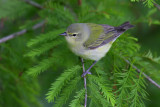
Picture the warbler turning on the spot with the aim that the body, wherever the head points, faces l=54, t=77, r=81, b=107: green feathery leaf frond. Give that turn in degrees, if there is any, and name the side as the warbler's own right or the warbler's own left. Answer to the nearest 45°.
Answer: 0° — it already faces it

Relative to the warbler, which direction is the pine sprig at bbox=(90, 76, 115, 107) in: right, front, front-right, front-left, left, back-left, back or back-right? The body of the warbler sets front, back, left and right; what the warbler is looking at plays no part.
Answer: left

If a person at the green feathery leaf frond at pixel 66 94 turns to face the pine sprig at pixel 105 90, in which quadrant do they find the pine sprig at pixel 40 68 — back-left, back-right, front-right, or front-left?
back-left

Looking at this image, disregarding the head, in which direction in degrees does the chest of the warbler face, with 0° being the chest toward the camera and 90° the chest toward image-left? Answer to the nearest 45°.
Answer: approximately 90°

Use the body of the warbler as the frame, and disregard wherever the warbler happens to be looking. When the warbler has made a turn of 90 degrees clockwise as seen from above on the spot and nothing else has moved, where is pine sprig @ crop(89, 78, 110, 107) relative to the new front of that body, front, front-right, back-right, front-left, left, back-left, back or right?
back

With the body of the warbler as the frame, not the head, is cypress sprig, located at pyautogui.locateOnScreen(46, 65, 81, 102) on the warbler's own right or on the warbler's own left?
on the warbler's own left
